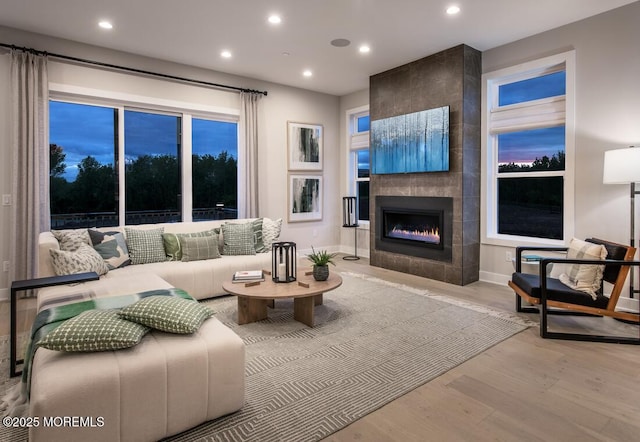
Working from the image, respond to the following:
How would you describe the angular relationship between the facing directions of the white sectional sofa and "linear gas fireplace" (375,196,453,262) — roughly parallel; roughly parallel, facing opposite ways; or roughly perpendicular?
roughly perpendicular

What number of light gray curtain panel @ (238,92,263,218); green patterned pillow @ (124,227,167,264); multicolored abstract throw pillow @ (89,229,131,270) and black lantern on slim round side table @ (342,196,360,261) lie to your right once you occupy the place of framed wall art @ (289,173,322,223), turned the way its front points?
3

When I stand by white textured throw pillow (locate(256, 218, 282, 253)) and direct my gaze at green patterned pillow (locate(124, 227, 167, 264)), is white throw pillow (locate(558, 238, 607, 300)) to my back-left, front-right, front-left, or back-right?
back-left

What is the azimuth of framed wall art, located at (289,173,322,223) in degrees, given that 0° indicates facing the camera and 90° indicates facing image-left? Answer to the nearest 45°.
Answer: approximately 315°

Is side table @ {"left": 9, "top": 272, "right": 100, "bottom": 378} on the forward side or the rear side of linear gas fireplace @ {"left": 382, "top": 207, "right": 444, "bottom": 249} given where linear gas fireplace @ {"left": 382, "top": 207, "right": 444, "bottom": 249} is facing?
on the forward side

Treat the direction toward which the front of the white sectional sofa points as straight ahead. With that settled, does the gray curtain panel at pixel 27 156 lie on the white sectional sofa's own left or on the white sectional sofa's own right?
on the white sectional sofa's own right

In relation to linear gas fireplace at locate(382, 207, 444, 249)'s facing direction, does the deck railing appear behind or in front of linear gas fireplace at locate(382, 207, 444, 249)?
in front
